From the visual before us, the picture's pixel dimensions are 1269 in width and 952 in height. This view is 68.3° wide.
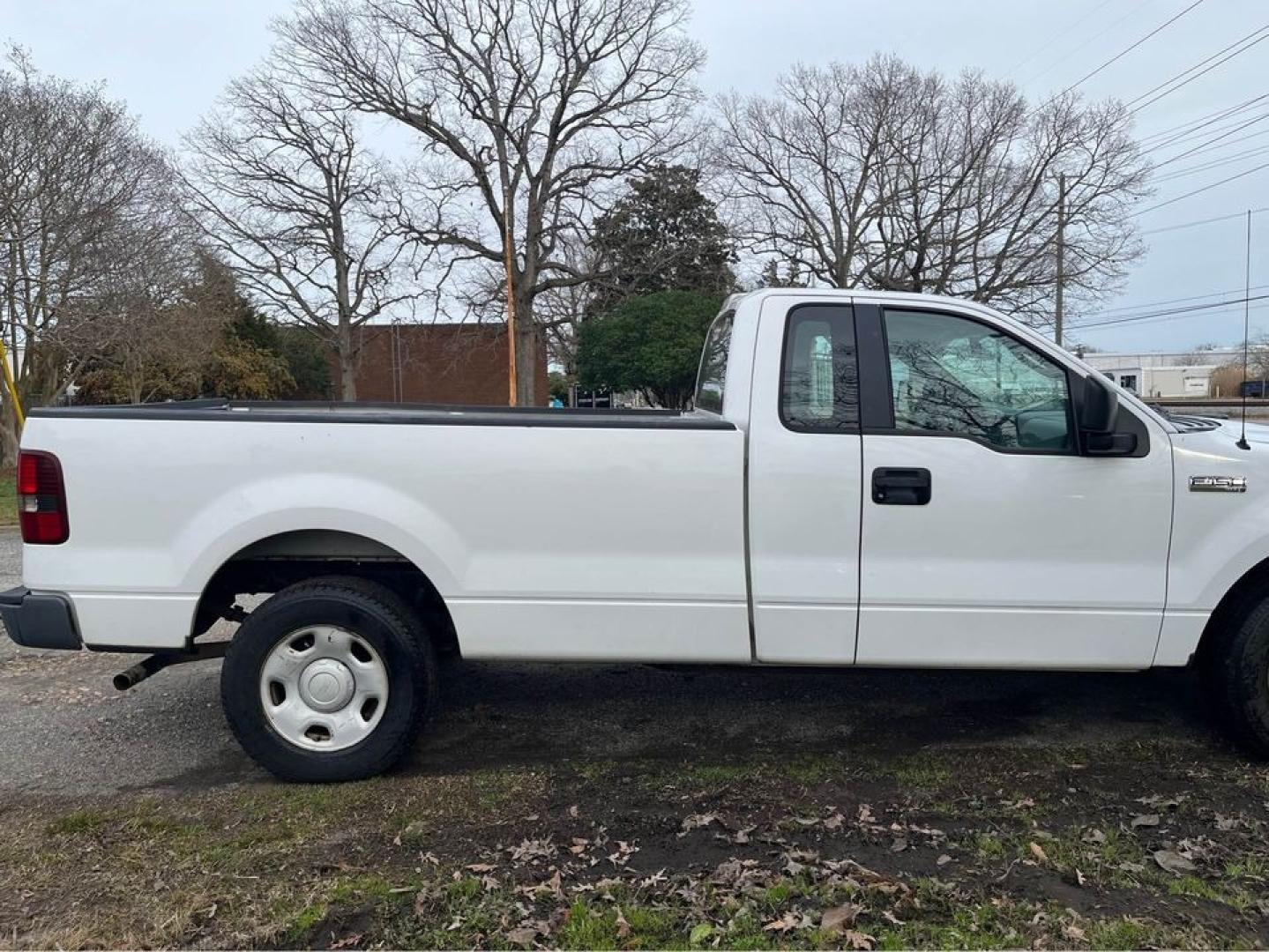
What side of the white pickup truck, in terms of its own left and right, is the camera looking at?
right

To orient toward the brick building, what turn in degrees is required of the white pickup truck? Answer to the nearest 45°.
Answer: approximately 90° to its left

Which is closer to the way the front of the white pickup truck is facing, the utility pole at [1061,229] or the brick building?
the utility pole

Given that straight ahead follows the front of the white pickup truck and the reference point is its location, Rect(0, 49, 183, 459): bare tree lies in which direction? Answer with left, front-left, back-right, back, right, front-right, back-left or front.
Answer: back-left

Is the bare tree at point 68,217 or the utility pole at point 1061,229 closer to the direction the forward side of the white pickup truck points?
the utility pole

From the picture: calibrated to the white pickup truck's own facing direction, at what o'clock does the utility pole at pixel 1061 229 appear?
The utility pole is roughly at 10 o'clock from the white pickup truck.
